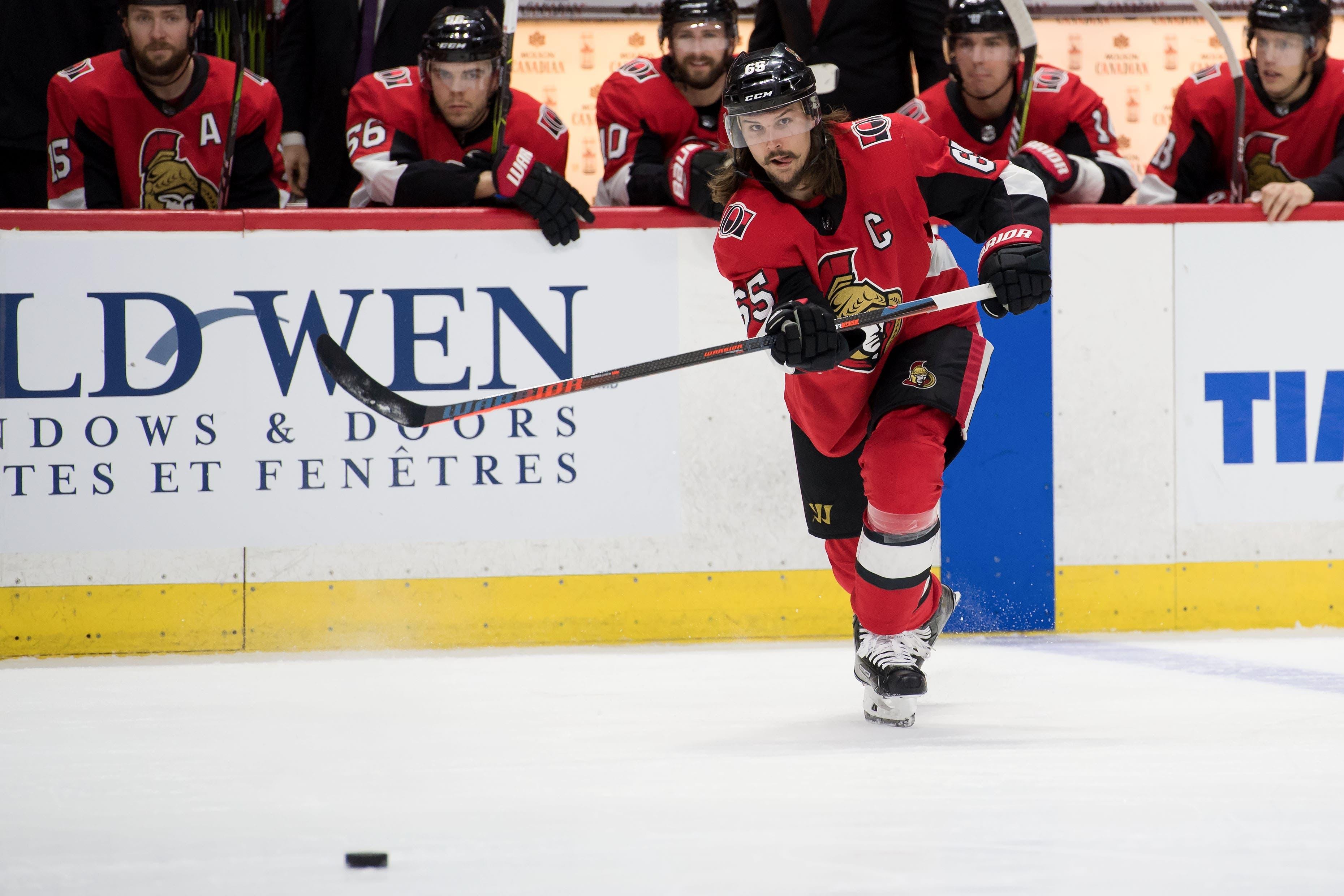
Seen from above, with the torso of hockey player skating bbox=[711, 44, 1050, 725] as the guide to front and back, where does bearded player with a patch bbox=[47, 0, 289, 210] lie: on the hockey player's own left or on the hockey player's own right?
on the hockey player's own right

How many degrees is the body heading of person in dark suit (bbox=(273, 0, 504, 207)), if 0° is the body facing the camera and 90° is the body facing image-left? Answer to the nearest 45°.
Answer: approximately 0°

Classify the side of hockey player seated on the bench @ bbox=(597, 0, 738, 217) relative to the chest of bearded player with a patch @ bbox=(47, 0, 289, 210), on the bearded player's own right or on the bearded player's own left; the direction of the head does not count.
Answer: on the bearded player's own left

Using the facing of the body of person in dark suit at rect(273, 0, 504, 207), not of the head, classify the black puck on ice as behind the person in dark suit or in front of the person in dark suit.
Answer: in front

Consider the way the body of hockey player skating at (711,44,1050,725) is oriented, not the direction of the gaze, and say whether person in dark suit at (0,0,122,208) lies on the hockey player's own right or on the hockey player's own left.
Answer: on the hockey player's own right

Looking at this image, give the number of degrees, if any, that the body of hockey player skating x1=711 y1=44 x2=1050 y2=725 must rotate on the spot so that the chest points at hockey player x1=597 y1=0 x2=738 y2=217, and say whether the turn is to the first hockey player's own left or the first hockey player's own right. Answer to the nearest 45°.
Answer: approximately 135° to the first hockey player's own right
